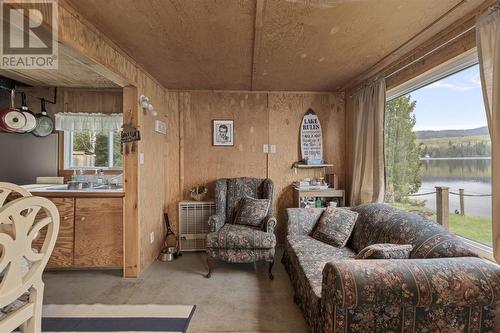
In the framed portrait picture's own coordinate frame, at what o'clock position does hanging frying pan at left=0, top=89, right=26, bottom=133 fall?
The hanging frying pan is roughly at 3 o'clock from the framed portrait picture.

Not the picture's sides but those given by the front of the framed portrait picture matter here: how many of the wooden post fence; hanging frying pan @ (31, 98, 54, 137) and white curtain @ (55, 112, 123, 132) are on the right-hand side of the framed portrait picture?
2

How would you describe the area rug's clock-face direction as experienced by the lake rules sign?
The area rug is roughly at 1 o'clock from the lake rules sign.

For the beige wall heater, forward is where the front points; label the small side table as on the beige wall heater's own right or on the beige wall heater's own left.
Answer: on the beige wall heater's own left

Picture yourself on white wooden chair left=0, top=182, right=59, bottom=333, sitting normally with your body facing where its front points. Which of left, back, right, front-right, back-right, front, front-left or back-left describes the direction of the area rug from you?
right

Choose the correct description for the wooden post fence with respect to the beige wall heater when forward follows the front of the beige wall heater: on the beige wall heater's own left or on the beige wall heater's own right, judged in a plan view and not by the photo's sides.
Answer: on the beige wall heater's own left

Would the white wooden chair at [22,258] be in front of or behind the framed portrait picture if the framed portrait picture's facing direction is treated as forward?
in front

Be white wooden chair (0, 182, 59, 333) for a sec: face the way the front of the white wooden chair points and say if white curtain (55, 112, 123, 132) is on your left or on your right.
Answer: on your right

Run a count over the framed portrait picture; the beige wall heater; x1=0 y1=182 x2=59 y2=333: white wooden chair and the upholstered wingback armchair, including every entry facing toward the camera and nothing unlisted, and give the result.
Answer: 3

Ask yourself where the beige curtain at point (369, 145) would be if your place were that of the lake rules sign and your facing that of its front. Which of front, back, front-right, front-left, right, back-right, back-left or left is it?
front-left

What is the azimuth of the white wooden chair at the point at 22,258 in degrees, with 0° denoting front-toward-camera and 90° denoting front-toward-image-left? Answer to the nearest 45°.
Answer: approximately 135°
